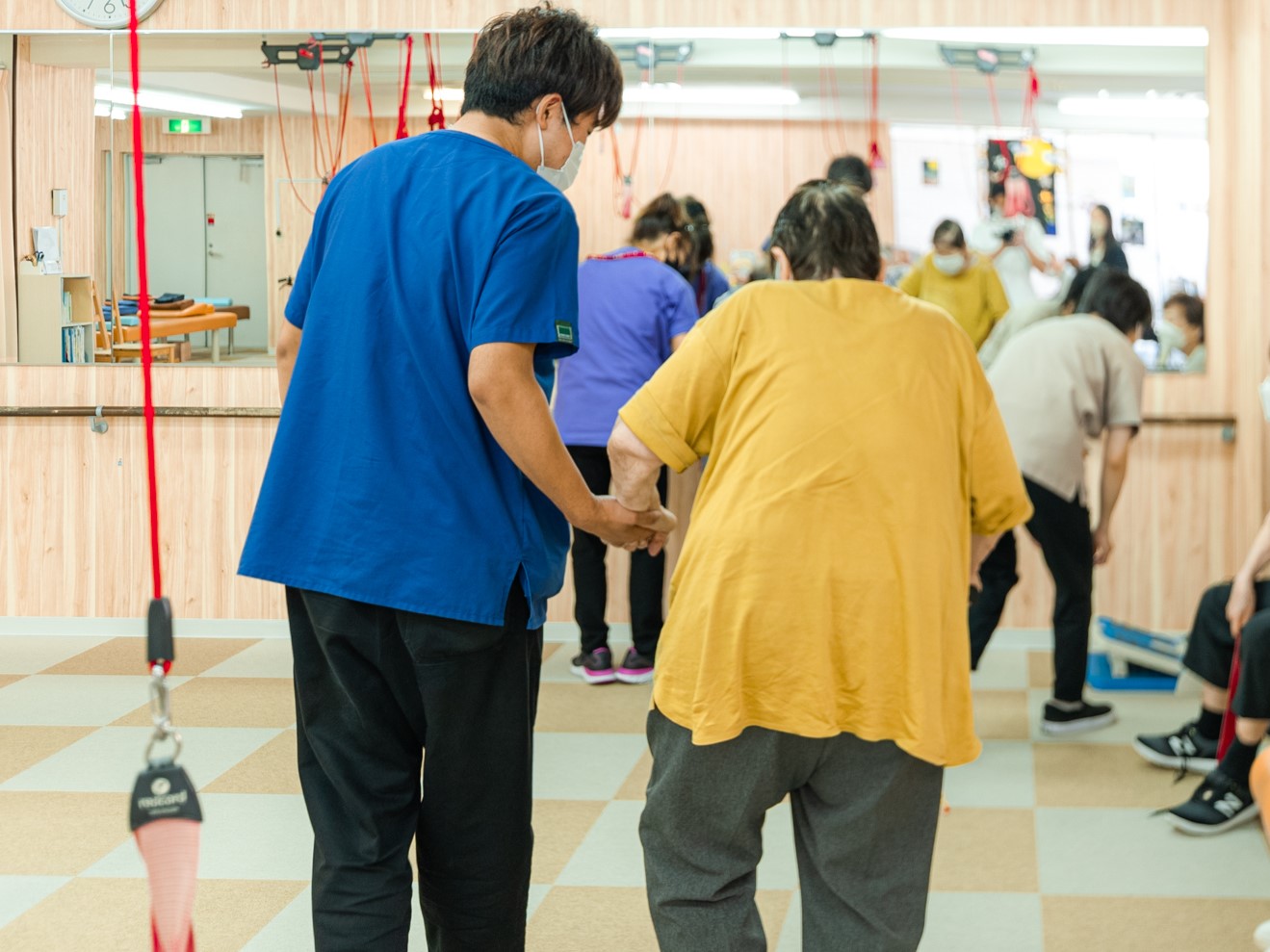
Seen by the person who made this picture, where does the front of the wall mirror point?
facing the viewer

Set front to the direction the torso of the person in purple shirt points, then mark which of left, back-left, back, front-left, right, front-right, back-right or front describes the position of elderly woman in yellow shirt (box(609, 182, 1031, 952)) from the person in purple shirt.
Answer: back-right

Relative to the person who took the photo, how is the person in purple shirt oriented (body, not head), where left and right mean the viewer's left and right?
facing away from the viewer and to the right of the viewer

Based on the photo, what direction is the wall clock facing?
toward the camera

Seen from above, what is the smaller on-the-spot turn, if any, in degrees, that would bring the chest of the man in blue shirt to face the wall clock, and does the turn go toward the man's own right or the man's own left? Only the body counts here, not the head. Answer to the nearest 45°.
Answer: approximately 45° to the man's own left

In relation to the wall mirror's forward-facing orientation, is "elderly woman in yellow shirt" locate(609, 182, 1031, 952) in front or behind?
in front

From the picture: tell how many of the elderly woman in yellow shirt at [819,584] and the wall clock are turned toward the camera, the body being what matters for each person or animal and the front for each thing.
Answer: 1

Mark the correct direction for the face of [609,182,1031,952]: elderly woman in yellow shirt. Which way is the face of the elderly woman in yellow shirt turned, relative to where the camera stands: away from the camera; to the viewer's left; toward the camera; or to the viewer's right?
away from the camera

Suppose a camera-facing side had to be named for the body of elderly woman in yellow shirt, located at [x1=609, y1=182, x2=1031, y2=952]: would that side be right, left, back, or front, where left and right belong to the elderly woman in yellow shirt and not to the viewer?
back

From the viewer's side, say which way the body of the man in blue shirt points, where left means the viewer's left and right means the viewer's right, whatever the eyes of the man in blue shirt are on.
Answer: facing away from the viewer and to the right of the viewer
